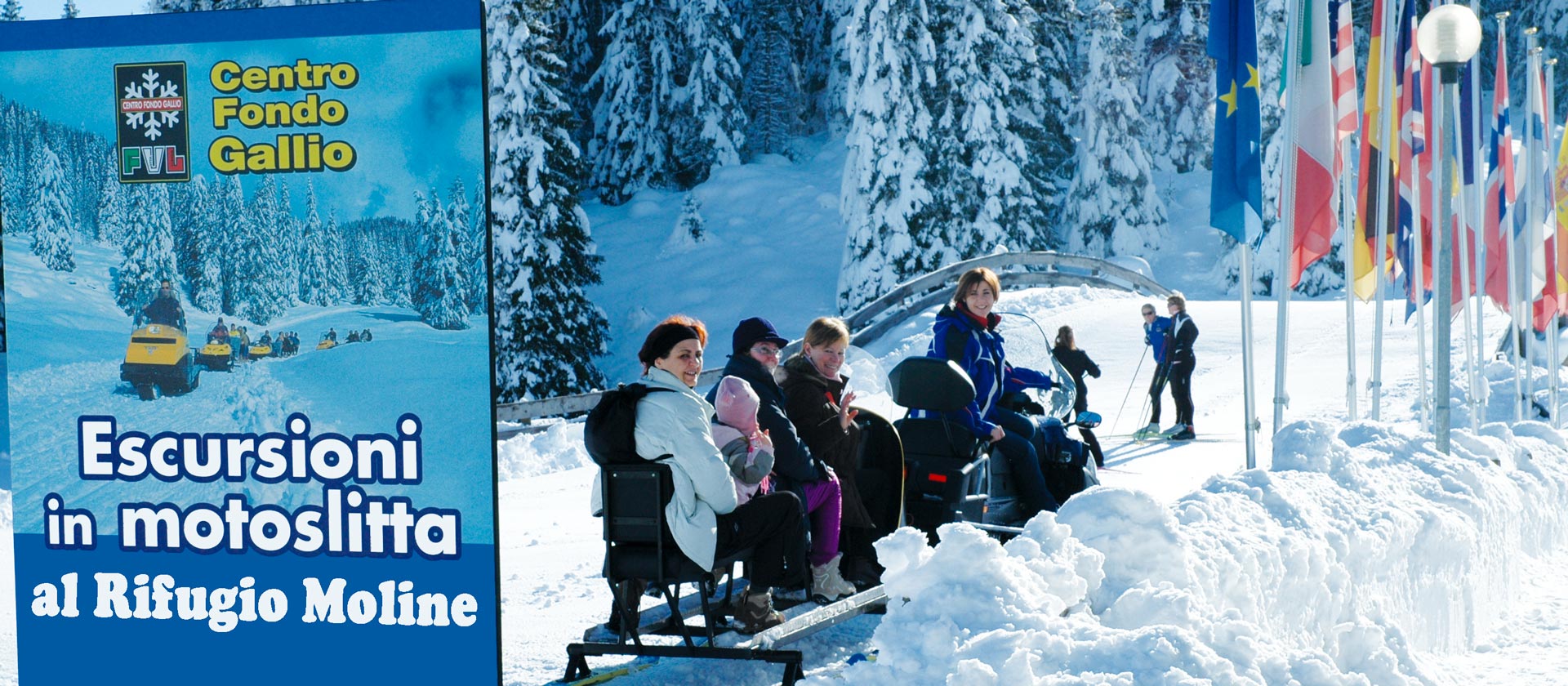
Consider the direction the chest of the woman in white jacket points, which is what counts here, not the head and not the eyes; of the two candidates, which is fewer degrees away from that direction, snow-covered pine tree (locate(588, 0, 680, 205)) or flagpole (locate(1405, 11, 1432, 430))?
the flagpole

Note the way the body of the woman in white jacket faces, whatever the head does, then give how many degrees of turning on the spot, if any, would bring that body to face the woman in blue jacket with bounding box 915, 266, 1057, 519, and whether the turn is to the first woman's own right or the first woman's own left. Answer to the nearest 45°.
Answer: approximately 45° to the first woman's own left

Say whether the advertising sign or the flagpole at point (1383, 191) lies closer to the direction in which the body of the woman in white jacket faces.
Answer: the flagpole

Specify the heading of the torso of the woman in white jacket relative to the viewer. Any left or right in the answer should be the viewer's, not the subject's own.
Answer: facing to the right of the viewer

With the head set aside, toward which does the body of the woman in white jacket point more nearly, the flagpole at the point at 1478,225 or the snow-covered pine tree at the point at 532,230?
the flagpole

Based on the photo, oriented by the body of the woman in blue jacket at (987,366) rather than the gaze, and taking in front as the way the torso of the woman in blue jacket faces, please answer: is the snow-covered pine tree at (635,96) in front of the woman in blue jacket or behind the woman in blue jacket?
behind

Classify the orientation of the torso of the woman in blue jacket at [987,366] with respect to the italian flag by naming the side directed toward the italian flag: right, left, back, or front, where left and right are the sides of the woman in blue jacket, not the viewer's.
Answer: left

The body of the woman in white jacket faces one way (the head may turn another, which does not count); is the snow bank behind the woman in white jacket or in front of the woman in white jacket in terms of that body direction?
in front

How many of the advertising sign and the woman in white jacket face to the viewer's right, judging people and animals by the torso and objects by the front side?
1
